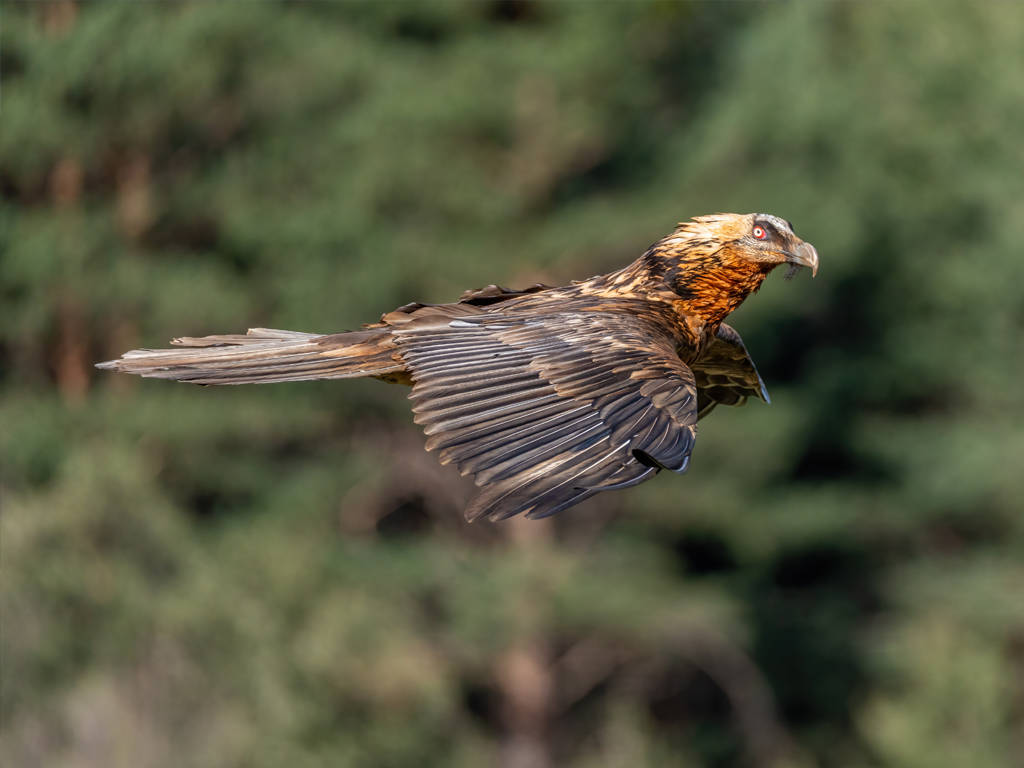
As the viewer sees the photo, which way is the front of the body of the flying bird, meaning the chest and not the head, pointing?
to the viewer's right
